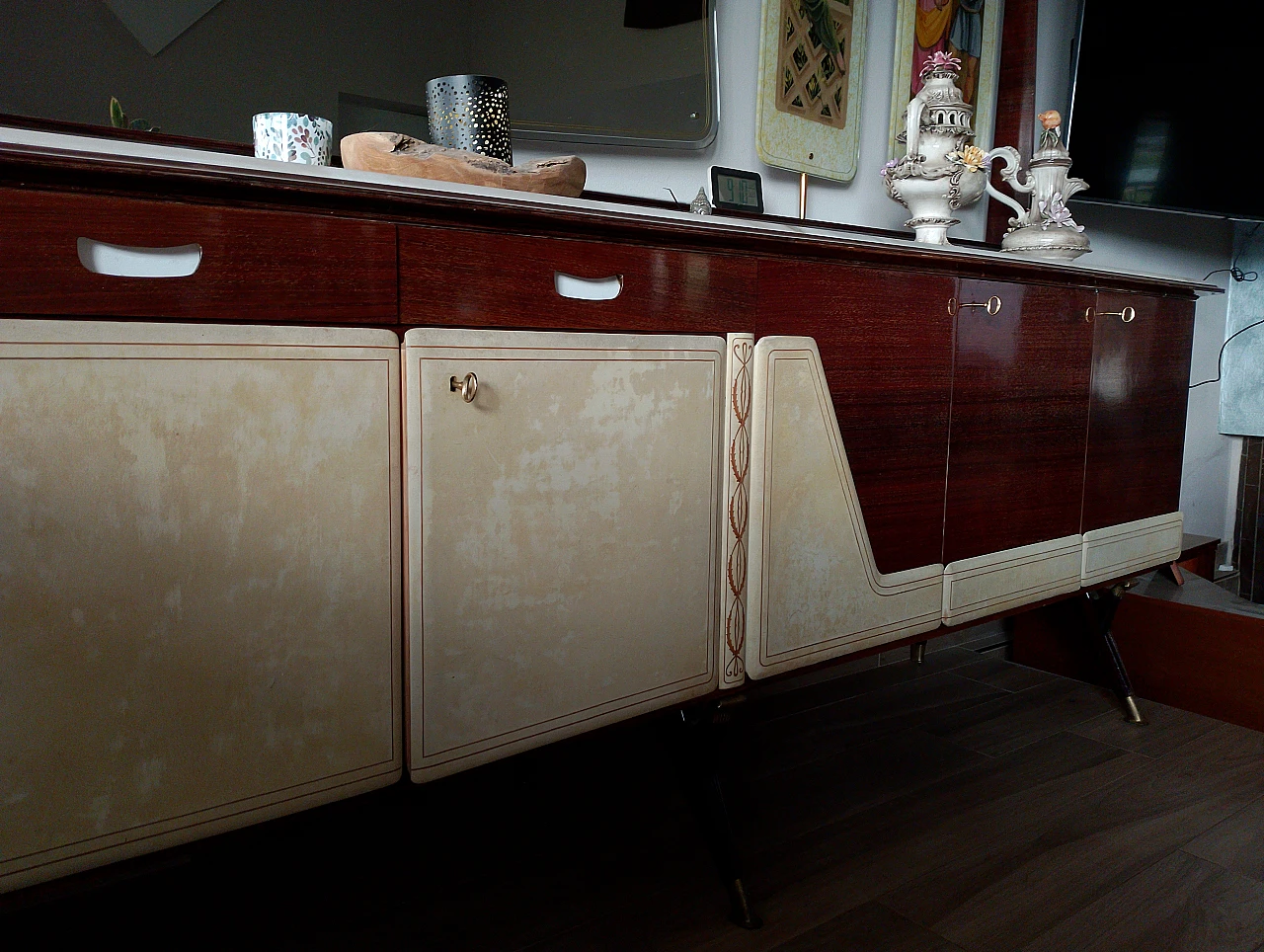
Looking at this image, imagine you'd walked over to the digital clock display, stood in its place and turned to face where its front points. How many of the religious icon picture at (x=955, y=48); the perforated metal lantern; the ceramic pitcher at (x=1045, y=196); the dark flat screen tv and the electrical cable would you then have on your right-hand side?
1

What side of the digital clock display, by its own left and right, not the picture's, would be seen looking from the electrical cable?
left

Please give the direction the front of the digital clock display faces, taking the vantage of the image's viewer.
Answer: facing the viewer and to the right of the viewer

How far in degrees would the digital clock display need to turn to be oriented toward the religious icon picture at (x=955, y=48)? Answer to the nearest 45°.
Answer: approximately 90° to its left

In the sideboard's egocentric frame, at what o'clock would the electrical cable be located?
The electrical cable is roughly at 9 o'clock from the sideboard.

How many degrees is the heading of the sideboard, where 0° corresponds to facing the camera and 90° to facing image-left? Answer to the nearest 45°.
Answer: approximately 315°

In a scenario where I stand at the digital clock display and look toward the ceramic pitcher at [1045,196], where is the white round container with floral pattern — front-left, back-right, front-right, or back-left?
back-right

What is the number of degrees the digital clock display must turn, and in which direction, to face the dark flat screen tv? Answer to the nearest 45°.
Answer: approximately 90° to its left

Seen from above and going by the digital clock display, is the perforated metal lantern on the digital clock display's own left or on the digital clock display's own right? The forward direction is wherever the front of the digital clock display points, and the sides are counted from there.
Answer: on the digital clock display's own right
